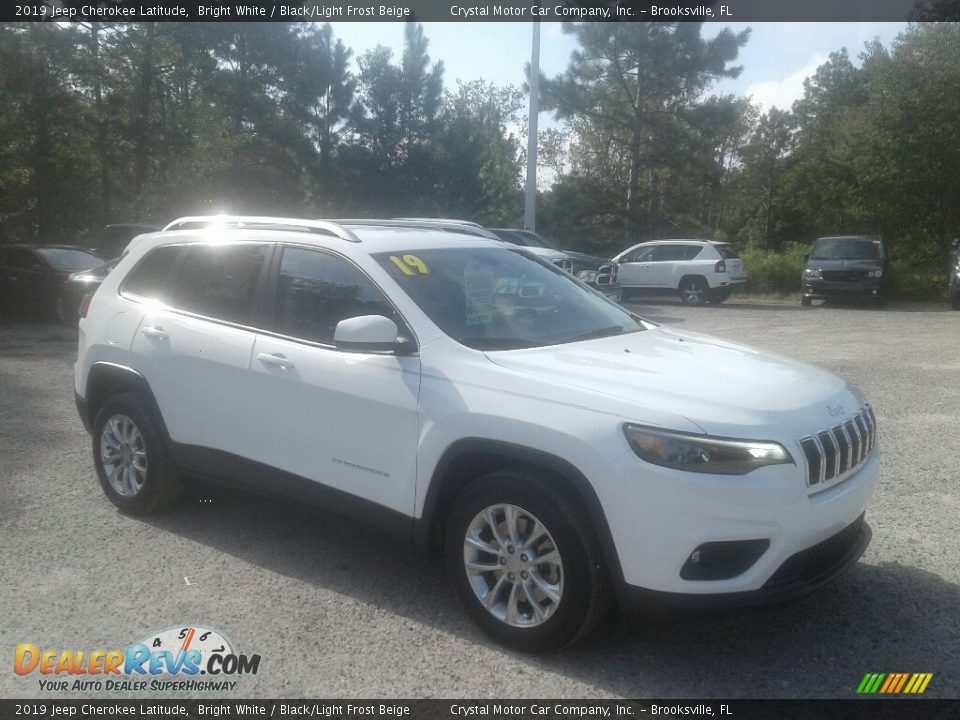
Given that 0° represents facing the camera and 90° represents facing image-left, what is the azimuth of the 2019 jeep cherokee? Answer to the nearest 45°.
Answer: approximately 315°

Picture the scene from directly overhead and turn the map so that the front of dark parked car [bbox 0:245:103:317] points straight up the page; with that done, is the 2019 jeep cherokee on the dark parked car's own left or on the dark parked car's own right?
on the dark parked car's own right

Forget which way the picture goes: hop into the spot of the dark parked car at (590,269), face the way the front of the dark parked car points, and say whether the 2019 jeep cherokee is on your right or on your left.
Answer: on your right

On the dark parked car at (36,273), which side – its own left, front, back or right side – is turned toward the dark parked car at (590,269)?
front

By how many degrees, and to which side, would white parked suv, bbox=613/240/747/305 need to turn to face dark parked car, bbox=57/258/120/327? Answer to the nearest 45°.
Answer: approximately 90° to its left

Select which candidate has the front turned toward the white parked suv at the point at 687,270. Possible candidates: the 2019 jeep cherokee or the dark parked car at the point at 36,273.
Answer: the dark parked car

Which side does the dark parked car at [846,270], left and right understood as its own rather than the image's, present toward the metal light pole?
right

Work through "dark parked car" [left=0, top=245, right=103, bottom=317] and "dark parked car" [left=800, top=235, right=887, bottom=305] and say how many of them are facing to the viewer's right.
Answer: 1

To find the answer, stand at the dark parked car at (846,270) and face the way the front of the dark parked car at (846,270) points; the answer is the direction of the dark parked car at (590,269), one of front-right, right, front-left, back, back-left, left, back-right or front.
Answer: front-right

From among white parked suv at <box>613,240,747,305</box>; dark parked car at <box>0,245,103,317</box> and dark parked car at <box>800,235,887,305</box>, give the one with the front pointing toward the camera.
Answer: dark parked car at <box>800,235,887,305</box>

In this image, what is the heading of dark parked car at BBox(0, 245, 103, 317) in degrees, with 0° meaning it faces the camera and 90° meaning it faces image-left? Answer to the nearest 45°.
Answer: approximately 270°

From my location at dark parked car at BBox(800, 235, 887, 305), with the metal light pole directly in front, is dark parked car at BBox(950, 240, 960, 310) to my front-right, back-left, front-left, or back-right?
back-left
